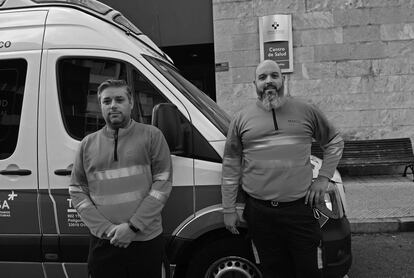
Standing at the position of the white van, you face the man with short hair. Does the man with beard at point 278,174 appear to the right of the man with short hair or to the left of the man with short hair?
left

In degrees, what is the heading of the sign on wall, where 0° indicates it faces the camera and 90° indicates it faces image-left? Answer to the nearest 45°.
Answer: approximately 0°

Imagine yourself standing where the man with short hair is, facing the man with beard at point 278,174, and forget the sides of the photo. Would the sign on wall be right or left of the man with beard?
left

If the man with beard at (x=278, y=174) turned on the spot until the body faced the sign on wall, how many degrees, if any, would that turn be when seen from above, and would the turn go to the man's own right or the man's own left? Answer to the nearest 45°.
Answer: approximately 180°

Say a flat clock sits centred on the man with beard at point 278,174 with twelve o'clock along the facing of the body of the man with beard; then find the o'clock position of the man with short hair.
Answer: The man with short hair is roughly at 2 o'clock from the man with beard.

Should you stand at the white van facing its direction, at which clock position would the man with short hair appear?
The man with short hair is roughly at 2 o'clock from the white van.

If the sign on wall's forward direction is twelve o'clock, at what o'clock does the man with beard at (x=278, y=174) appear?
The man with beard is roughly at 12 o'clock from the sign on wall.

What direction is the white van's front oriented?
to the viewer's right

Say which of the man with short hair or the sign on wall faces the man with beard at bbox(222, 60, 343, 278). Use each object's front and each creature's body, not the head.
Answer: the sign on wall

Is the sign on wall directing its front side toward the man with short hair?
yes

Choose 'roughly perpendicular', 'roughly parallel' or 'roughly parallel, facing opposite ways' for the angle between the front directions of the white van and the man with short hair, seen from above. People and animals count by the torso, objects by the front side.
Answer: roughly perpendicular

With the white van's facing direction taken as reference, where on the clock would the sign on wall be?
The sign on wall is roughly at 10 o'clock from the white van.

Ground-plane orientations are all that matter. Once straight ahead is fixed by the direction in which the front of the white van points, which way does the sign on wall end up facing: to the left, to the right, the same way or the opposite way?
to the right
